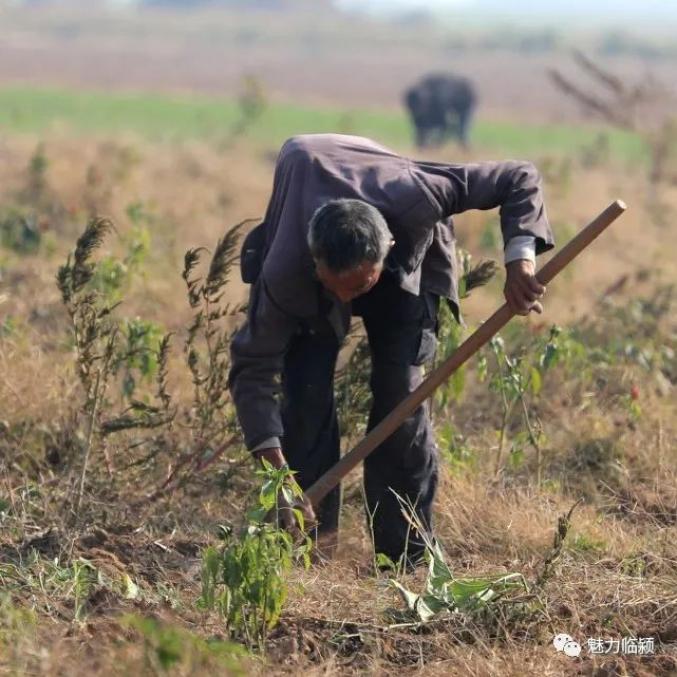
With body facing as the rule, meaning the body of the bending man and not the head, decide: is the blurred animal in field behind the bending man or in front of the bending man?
behind

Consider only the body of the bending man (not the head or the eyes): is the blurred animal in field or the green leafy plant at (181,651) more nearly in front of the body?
the green leafy plant

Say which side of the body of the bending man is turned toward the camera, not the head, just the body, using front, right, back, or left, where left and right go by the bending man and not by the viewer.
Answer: front

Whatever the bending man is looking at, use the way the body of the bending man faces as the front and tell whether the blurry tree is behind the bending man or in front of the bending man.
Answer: behind

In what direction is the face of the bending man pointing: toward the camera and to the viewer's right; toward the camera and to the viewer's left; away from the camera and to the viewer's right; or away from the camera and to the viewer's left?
toward the camera and to the viewer's left

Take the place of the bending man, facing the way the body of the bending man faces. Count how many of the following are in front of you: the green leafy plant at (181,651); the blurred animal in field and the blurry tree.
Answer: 1

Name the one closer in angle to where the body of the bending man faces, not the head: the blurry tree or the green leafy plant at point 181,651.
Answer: the green leafy plant
